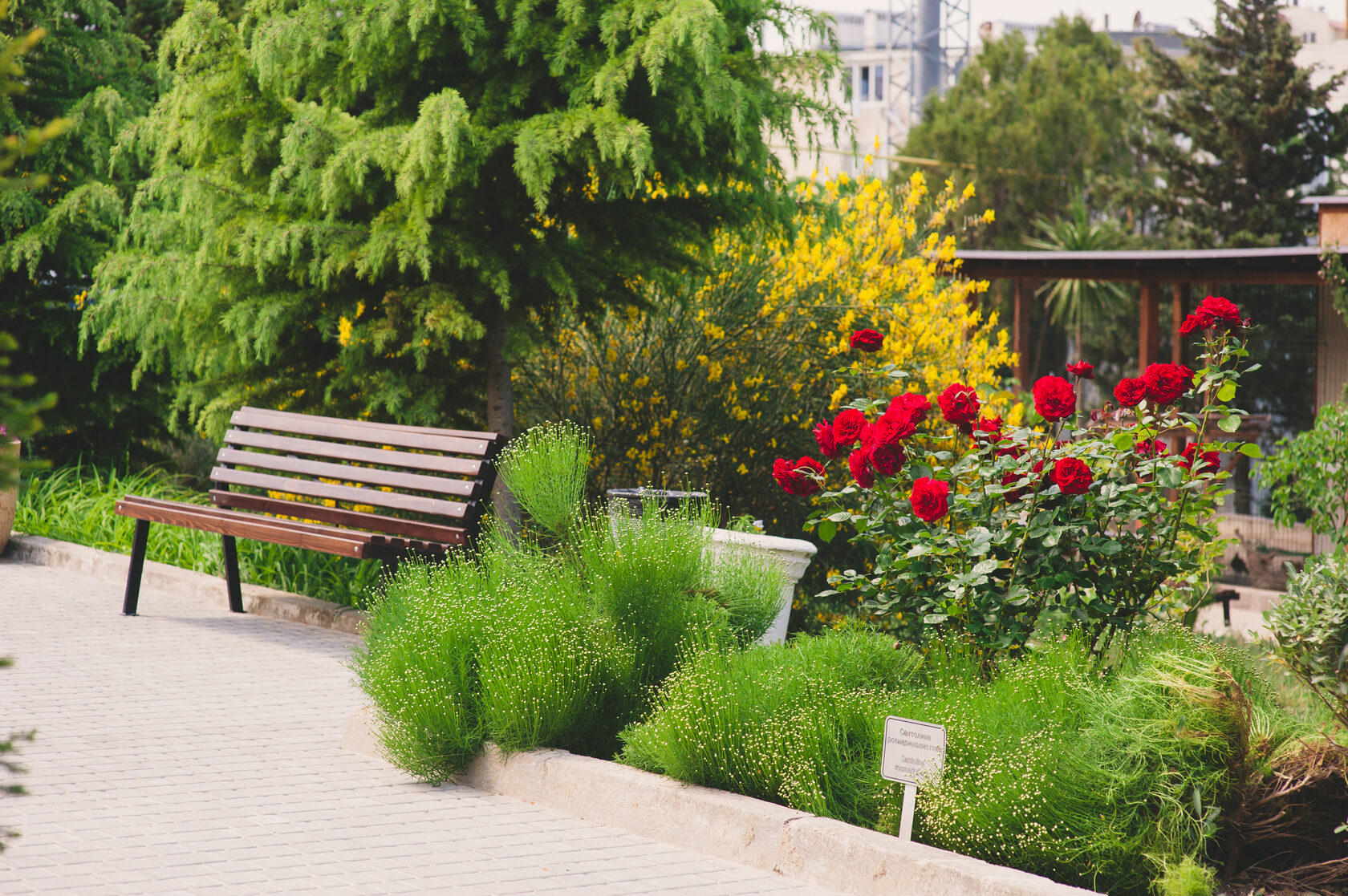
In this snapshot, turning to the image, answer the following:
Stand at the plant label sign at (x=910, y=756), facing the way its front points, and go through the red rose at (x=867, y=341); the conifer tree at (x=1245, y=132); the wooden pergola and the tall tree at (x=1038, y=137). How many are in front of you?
0

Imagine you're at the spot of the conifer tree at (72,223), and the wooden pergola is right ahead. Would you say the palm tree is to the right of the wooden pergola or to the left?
left

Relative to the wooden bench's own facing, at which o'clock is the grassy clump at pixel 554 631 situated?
The grassy clump is roughly at 10 o'clock from the wooden bench.

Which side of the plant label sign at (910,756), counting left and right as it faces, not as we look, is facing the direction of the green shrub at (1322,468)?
back

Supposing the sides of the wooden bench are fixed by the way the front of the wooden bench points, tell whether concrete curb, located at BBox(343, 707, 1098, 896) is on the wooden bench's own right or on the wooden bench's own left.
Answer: on the wooden bench's own left

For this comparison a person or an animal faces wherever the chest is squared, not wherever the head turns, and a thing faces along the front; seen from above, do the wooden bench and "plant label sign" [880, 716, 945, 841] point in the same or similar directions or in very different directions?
same or similar directions

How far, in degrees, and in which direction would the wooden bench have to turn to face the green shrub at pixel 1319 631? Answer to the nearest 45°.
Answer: approximately 90° to its left

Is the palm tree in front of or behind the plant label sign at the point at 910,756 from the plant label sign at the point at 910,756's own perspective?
behind

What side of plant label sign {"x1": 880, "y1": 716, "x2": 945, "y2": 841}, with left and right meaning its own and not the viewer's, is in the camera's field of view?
front

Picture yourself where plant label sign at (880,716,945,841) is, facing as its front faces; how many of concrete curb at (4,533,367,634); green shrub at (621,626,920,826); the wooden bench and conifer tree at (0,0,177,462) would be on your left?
0

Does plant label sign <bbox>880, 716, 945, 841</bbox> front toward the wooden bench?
no

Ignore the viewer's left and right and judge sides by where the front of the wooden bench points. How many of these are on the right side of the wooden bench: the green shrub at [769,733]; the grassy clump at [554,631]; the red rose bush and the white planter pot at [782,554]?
0

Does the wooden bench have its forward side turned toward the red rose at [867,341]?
no

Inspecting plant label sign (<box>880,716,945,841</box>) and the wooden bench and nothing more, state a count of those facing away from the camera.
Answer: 0

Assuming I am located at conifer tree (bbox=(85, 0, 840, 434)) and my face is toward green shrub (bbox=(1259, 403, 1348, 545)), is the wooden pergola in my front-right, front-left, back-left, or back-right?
front-left

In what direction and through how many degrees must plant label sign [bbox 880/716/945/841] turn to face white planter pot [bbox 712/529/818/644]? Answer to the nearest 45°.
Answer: approximately 180°

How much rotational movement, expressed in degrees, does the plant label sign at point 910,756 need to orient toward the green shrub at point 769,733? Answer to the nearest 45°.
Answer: approximately 135° to its right
